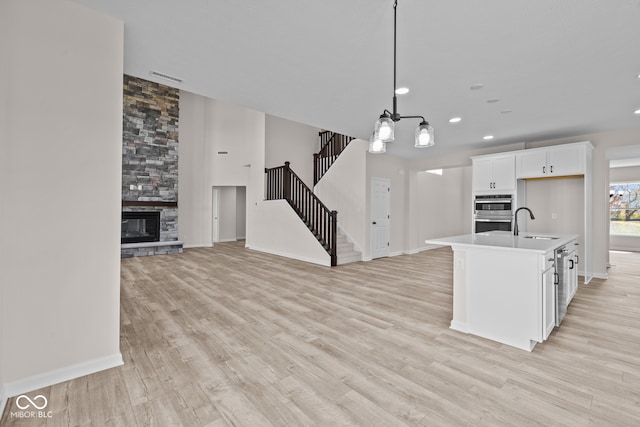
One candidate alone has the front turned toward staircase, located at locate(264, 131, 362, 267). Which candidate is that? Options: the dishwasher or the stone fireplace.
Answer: the stone fireplace

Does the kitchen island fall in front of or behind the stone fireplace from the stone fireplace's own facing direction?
in front

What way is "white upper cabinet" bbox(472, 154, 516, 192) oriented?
toward the camera

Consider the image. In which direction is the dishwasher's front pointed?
to the viewer's right

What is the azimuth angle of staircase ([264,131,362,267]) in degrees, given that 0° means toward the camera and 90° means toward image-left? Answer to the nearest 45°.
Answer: approximately 315°

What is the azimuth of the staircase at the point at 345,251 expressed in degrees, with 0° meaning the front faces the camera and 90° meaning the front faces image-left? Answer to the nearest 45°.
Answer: approximately 315°

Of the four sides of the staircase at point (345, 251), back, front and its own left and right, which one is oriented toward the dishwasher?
front

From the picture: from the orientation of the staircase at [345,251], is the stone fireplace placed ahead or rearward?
rearward

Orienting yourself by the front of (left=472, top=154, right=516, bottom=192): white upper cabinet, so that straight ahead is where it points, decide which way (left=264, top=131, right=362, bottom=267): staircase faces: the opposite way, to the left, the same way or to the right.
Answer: to the left

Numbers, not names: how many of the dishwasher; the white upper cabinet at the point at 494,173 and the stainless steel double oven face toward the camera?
2

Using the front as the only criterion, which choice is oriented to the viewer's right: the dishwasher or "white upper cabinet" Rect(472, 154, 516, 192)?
the dishwasher

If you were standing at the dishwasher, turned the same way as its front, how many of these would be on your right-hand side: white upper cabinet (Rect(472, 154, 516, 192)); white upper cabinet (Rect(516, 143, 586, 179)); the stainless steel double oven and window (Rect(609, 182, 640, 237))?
0

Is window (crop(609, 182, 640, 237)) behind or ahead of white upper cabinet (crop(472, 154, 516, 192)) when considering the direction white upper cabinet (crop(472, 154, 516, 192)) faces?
behind

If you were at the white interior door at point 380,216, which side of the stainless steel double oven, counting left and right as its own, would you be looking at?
right

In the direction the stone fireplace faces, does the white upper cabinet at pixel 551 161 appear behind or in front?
in front

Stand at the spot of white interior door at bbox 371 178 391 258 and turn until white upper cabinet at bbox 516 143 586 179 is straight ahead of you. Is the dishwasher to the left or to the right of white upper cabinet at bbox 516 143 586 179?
right

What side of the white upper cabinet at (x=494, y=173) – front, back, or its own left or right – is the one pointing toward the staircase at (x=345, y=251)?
right

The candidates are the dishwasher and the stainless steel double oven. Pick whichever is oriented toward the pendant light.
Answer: the stainless steel double oven
